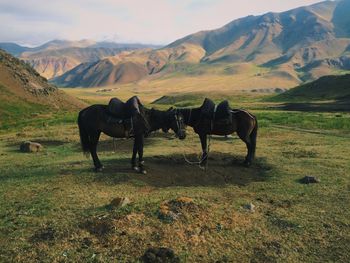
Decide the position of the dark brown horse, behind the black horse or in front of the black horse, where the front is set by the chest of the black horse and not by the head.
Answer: in front

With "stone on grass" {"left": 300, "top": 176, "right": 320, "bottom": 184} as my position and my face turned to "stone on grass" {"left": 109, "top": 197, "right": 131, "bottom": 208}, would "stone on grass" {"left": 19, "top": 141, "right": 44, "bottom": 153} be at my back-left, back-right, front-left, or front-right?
front-right

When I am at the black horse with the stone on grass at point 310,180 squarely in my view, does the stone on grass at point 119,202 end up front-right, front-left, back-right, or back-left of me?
front-right

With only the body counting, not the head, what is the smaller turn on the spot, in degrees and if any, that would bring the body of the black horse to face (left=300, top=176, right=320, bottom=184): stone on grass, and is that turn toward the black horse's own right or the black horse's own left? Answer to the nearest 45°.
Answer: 0° — it already faces it

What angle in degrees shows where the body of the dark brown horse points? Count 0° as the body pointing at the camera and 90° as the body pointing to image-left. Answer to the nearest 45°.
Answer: approximately 90°

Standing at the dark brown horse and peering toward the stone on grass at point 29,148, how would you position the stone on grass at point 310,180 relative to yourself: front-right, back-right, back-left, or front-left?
back-left

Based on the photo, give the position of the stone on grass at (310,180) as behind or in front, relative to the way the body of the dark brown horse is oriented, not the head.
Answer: behind

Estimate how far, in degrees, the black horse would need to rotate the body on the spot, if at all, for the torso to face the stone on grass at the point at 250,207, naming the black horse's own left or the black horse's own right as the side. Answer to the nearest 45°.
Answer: approximately 45° to the black horse's own right

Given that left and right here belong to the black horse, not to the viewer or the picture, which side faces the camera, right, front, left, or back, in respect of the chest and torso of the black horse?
right

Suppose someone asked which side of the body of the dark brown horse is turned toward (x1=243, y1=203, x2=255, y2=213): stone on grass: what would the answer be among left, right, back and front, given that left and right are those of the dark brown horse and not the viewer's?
left

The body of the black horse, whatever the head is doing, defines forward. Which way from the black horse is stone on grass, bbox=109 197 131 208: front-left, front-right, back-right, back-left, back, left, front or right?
right

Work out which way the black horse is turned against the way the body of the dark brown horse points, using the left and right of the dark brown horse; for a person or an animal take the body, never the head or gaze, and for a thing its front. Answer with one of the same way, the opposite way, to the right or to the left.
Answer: the opposite way

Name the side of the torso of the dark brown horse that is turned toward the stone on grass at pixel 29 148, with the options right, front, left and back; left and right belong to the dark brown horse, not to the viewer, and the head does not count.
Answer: front
